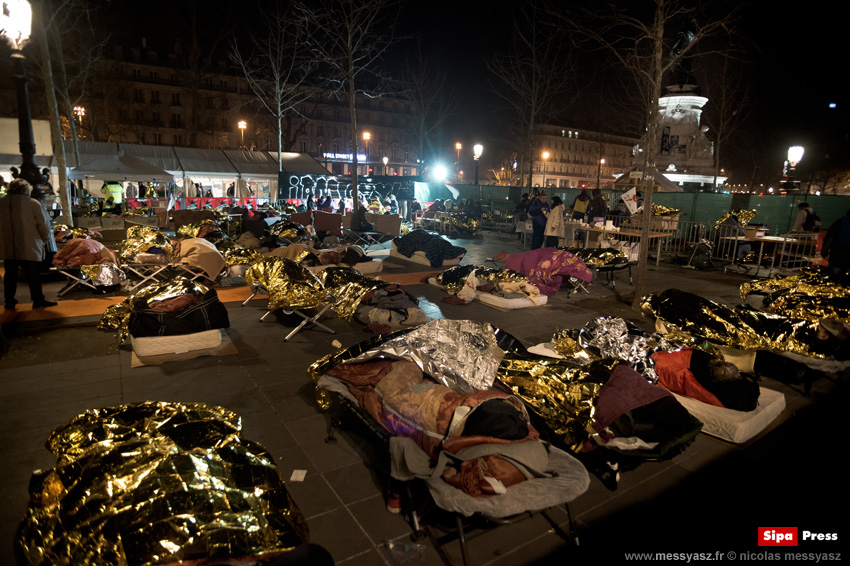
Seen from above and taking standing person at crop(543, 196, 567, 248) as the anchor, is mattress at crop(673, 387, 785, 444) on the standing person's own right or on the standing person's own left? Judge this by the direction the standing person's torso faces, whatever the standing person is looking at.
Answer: on the standing person's own left

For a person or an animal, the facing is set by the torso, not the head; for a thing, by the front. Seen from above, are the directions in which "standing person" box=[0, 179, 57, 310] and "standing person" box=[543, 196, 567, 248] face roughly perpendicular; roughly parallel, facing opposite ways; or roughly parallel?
roughly perpendicular

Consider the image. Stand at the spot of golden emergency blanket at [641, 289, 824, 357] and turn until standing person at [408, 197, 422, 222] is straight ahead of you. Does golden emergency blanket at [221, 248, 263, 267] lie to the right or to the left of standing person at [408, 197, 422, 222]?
left

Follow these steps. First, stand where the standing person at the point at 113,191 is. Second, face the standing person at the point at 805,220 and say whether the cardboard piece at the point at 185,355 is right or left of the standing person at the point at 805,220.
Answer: right

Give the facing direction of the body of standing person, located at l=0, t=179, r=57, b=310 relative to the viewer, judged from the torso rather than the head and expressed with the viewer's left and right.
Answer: facing away from the viewer and to the right of the viewer
